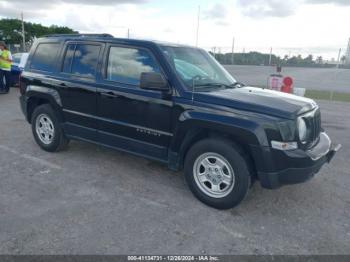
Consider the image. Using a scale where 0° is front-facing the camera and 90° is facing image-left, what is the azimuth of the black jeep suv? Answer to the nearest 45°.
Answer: approximately 315°

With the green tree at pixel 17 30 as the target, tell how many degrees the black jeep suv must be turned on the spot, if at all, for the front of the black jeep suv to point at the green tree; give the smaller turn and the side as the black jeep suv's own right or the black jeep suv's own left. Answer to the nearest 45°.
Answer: approximately 180°

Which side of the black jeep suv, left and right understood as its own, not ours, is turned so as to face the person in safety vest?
back

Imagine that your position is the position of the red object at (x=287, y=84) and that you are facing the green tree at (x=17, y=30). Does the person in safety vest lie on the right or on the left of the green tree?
left

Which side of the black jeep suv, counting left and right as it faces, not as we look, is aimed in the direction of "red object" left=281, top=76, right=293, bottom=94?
left

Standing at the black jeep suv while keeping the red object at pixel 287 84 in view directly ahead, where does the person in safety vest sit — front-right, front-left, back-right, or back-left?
front-left

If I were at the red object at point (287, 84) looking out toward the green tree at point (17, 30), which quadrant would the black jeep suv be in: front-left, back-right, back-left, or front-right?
back-left

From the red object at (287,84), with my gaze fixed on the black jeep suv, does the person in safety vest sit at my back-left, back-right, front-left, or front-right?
front-right

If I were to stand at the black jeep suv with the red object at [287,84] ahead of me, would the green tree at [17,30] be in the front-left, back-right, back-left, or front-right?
front-left
